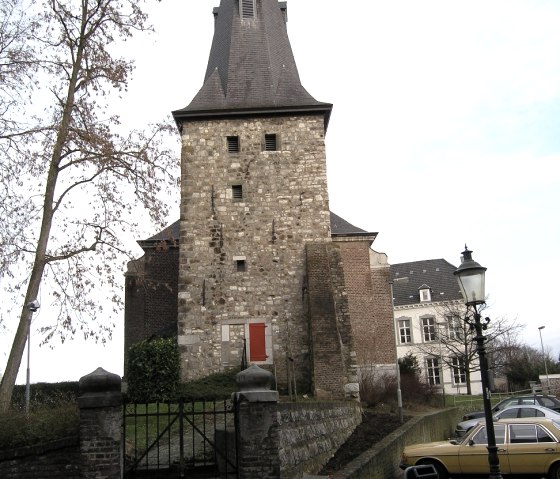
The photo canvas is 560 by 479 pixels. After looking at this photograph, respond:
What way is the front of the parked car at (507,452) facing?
to the viewer's left

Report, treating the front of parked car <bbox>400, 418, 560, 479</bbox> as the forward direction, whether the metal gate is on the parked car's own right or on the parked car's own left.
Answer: on the parked car's own left

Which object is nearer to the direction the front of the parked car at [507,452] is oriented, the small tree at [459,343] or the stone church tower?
the stone church tower

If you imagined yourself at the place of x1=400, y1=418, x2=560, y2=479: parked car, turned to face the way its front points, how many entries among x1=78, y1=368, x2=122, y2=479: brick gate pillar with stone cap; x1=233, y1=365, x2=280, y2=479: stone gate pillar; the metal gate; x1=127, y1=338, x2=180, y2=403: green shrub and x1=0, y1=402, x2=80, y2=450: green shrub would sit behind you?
0

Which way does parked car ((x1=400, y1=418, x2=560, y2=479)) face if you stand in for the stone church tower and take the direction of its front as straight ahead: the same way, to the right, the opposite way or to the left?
to the right

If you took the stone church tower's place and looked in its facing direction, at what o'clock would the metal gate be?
The metal gate is roughly at 12 o'clock from the stone church tower.

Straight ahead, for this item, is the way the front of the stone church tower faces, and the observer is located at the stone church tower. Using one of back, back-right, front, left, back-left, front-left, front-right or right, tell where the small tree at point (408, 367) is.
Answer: back-left

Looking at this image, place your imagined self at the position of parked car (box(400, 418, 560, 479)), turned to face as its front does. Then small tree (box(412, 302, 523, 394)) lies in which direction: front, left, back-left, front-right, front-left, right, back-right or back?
right

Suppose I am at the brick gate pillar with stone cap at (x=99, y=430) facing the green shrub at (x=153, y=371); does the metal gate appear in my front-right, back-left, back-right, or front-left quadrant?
front-right

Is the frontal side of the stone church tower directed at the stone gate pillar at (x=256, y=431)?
yes

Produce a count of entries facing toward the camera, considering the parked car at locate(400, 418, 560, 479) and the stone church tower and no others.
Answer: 1

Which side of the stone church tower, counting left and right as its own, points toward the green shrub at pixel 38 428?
front

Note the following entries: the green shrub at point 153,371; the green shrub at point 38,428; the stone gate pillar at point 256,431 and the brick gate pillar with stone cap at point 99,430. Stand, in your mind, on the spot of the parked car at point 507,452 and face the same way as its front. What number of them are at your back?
0

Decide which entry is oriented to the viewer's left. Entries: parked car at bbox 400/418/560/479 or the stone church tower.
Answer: the parked car

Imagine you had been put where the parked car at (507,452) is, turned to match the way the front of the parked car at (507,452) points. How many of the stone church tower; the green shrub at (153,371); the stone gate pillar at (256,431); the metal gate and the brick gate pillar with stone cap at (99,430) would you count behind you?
0

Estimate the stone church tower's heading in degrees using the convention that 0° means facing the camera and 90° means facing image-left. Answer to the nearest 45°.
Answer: approximately 0°

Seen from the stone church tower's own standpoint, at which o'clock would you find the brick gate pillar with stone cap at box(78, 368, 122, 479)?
The brick gate pillar with stone cap is roughly at 12 o'clock from the stone church tower.

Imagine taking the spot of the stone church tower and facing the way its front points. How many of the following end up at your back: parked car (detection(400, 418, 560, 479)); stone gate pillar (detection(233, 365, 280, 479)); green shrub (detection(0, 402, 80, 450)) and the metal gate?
0
